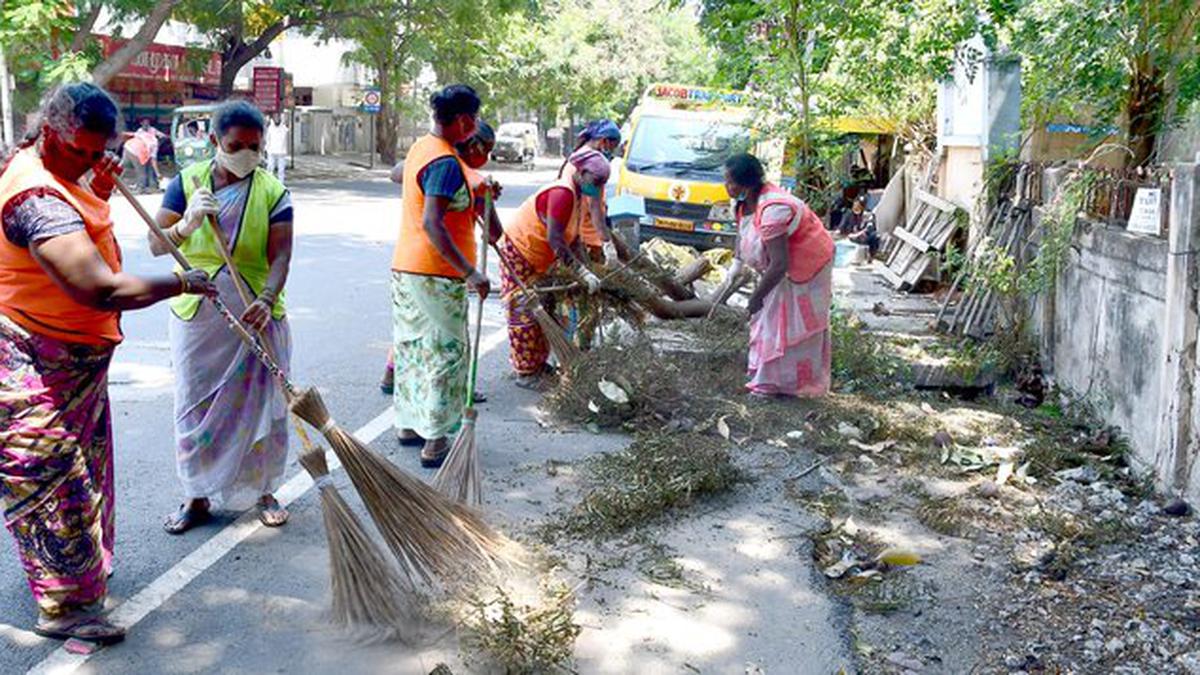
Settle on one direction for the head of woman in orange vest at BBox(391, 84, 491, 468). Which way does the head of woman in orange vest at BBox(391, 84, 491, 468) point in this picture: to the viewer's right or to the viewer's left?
to the viewer's right

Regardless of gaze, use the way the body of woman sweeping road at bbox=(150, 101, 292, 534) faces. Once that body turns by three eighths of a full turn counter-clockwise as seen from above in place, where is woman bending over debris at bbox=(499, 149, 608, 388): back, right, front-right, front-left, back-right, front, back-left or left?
front

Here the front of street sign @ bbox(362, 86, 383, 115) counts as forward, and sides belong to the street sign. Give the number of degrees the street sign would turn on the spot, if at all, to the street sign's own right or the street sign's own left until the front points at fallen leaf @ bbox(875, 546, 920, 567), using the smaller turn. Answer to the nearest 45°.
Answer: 0° — it already faces it

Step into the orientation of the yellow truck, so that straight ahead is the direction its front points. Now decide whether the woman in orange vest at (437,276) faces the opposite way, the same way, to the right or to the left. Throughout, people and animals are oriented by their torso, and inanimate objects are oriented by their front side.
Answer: to the left

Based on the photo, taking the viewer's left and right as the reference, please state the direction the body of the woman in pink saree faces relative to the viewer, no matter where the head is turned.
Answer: facing to the left of the viewer

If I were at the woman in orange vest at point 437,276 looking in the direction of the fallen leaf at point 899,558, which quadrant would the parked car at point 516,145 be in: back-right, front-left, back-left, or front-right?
back-left

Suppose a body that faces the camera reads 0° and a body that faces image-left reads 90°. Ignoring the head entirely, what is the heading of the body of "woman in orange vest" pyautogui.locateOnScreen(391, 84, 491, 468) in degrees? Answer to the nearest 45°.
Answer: approximately 270°

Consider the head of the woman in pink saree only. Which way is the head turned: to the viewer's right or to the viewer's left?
to the viewer's left

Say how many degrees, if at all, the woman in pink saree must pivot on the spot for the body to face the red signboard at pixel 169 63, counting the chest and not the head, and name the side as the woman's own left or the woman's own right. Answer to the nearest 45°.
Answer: approximately 45° to the woman's own right

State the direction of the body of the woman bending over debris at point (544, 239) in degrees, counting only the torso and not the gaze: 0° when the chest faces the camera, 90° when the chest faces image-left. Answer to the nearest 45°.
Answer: approximately 270°

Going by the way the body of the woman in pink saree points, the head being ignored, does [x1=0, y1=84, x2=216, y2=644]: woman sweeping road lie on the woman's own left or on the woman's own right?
on the woman's own left

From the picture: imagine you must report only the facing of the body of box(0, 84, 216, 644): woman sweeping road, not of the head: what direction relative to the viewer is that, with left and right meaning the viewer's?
facing to the right of the viewer
